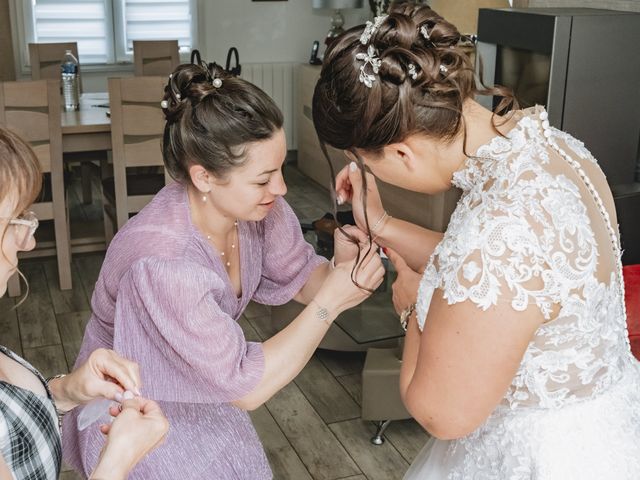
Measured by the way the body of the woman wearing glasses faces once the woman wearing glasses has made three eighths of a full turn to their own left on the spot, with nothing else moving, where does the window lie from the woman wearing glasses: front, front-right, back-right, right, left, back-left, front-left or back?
front-right

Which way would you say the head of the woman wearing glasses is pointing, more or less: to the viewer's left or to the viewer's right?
to the viewer's right

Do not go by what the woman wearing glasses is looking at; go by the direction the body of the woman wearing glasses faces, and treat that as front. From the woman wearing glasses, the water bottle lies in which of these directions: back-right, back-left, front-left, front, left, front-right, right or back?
left

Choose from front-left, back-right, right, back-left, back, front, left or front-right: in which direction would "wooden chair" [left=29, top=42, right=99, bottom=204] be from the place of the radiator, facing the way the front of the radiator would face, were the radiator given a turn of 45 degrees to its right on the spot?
front

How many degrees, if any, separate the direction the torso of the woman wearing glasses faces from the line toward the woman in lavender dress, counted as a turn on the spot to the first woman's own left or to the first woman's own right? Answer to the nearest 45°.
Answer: approximately 45° to the first woman's own left

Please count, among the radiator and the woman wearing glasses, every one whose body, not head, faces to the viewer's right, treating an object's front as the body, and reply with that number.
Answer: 1

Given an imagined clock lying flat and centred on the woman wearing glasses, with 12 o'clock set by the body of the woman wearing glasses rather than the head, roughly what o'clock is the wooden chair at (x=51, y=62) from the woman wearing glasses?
The wooden chair is roughly at 9 o'clock from the woman wearing glasses.

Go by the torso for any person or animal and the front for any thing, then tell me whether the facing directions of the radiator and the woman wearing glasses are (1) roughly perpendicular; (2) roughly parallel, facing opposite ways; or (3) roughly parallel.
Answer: roughly perpendicular

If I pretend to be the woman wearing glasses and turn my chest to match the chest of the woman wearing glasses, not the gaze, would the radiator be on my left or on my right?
on my left

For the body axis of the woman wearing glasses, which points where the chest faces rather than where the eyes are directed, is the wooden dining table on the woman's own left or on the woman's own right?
on the woman's own left

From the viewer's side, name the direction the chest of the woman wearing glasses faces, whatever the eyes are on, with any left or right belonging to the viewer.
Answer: facing to the right of the viewer

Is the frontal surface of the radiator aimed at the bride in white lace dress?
yes

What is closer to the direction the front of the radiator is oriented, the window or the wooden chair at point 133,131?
the wooden chair

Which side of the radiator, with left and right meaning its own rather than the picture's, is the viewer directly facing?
front
